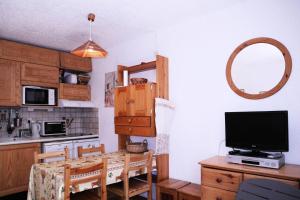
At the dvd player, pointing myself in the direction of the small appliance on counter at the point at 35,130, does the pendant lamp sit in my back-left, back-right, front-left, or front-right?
front-left

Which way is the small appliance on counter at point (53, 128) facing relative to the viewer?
toward the camera

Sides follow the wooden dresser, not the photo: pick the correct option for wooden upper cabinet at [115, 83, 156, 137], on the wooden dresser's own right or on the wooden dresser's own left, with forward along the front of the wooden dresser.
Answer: on the wooden dresser's own right

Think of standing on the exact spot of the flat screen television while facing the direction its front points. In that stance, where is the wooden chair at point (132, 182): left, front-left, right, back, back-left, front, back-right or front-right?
front-right

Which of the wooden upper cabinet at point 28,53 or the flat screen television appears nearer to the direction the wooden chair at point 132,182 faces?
the wooden upper cabinet

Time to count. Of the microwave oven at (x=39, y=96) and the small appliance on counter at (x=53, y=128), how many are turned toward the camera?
2

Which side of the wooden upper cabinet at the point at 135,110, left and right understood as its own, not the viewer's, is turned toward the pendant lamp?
front

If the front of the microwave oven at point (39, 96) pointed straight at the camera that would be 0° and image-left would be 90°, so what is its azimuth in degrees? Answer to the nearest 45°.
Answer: approximately 0°

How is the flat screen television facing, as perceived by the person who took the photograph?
facing the viewer and to the left of the viewer

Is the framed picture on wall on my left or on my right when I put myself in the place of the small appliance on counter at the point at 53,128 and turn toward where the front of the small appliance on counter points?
on my left

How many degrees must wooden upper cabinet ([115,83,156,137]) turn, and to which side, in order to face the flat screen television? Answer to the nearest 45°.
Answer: approximately 90° to its left
